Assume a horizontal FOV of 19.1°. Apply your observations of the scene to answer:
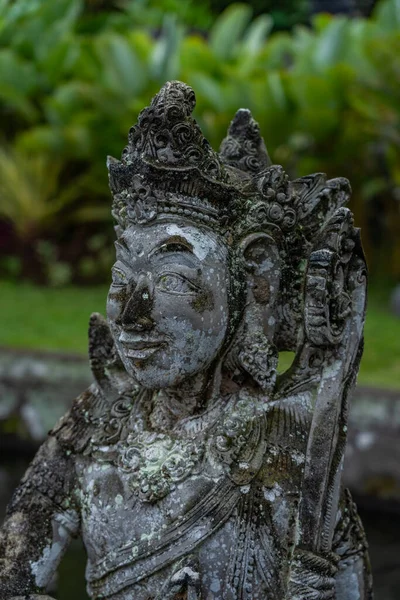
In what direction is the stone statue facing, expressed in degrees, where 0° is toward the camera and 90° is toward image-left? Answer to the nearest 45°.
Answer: approximately 45°
